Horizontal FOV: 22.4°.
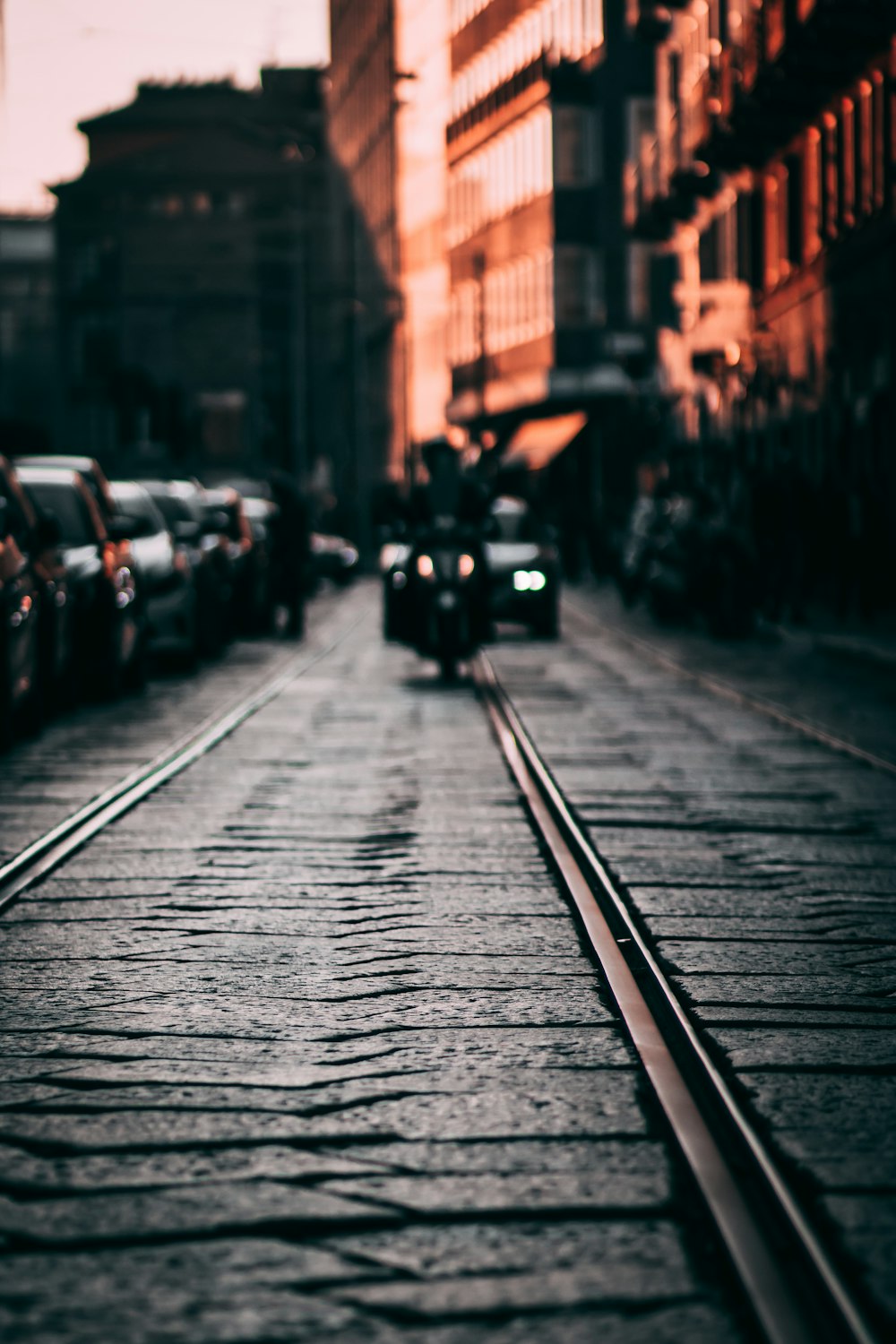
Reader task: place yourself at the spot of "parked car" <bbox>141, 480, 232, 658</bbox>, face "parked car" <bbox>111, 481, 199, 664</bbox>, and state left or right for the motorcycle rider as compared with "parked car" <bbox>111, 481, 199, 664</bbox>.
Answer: left

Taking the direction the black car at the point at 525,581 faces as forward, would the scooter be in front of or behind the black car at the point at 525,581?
in front

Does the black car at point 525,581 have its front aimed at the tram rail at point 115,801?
yes

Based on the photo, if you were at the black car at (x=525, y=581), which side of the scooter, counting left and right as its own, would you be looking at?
back

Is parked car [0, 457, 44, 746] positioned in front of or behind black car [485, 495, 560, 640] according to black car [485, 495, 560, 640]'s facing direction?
in front

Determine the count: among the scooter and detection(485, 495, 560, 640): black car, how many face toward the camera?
2

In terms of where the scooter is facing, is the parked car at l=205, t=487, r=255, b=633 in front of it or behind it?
behind

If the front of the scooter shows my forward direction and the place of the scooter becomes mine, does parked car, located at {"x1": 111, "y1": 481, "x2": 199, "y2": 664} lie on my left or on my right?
on my right

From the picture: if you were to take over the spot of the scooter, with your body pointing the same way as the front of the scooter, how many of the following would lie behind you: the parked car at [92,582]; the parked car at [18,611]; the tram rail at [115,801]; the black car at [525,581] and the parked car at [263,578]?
2

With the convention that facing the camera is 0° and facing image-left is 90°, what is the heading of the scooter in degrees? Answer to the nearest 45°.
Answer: approximately 0°

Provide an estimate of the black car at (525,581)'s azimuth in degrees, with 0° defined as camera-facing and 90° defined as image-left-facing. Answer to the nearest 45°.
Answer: approximately 0°

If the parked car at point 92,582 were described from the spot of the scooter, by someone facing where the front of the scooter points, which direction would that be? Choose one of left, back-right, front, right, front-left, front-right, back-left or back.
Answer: front-right

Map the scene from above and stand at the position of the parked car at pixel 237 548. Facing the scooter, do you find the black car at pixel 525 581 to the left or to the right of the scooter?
left
